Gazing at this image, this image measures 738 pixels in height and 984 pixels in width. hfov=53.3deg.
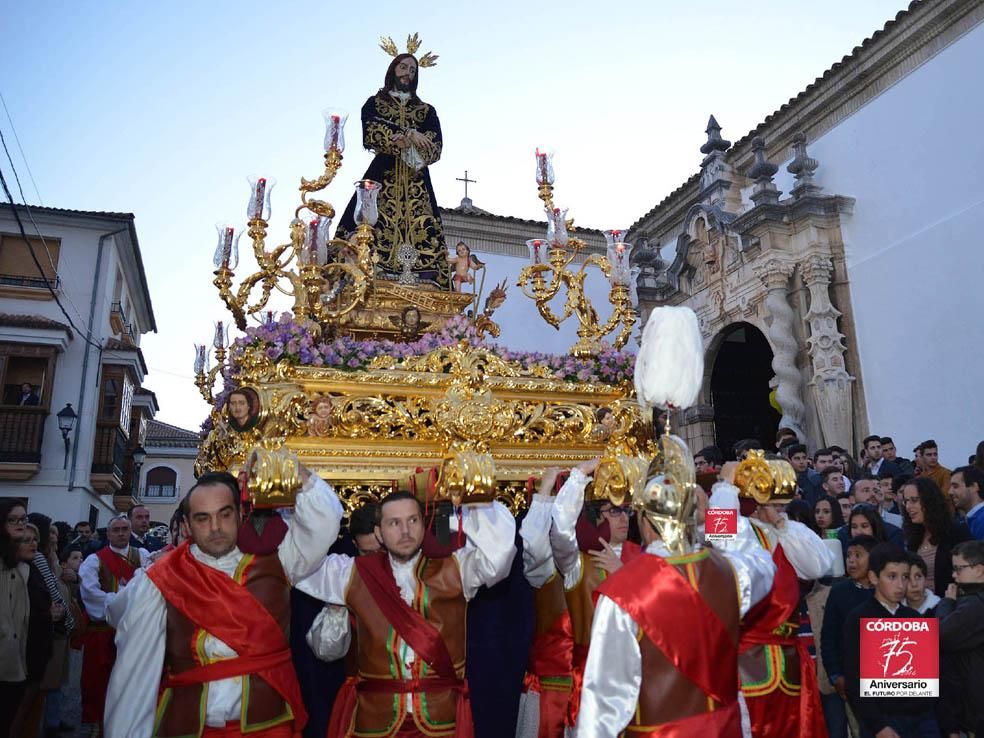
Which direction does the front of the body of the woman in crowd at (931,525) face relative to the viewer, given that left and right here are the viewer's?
facing the viewer and to the left of the viewer

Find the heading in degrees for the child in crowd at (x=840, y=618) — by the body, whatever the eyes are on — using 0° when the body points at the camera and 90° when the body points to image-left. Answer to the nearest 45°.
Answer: approximately 45°

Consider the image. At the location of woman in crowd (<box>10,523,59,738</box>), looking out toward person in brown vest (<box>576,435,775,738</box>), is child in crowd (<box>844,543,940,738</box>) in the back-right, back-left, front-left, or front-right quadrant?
front-left

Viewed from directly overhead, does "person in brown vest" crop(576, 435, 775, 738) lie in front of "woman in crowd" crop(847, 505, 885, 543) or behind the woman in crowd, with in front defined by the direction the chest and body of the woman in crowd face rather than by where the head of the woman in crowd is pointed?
in front

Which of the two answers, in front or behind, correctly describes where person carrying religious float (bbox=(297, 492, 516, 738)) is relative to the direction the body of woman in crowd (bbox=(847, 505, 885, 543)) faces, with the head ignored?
in front

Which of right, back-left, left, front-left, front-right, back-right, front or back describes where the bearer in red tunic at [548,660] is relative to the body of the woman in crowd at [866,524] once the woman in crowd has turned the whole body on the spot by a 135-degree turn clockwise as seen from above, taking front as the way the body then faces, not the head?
back-left

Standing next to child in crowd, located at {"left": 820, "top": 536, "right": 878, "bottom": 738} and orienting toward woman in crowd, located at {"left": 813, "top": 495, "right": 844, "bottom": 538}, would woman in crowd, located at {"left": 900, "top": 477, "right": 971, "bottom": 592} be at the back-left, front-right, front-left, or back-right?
front-right

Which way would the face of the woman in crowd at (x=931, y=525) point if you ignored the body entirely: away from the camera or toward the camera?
toward the camera

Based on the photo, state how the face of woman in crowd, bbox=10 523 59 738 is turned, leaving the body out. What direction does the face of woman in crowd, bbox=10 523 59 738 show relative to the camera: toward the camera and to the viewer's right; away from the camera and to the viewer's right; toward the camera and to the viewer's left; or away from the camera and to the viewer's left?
toward the camera and to the viewer's right

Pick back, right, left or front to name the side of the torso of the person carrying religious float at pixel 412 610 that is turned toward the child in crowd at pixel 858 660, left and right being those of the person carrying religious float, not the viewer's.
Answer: left

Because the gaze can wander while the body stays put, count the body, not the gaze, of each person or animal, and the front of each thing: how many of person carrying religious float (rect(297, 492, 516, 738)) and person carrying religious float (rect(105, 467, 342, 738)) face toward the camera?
2

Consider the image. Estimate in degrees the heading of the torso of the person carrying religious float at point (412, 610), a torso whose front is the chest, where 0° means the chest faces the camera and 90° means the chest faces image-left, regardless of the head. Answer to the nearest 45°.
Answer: approximately 0°
